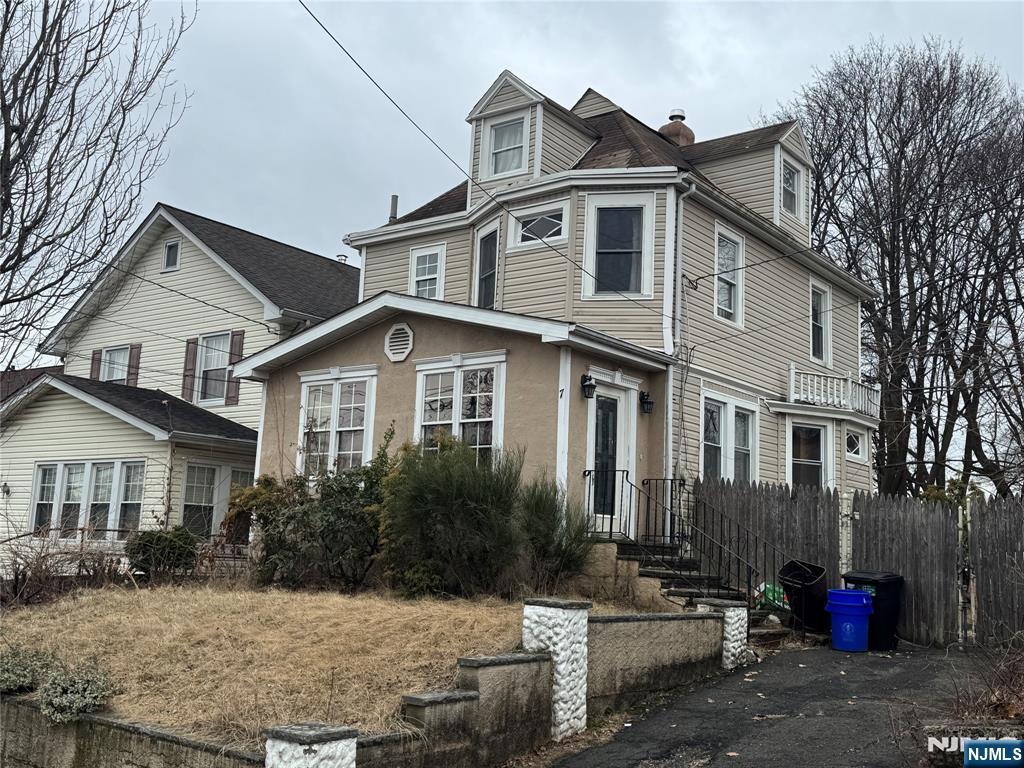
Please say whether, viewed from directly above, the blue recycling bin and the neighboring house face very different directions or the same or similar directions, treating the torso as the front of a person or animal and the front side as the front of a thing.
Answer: same or similar directions

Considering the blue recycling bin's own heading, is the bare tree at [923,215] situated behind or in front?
behind

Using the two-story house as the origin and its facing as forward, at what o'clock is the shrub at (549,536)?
The shrub is roughly at 11 o'clock from the two-story house.

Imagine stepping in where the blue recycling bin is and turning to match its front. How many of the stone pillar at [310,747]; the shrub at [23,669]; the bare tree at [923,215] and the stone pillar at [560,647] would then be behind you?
1

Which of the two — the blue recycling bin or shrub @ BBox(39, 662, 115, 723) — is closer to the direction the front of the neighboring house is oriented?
the shrub

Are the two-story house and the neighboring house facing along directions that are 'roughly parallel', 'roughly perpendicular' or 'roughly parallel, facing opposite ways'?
roughly parallel

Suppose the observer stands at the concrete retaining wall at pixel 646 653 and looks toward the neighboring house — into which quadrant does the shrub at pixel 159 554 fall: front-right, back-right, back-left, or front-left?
front-left

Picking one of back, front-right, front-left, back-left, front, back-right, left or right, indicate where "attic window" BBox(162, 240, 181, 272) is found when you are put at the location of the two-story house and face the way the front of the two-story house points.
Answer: right

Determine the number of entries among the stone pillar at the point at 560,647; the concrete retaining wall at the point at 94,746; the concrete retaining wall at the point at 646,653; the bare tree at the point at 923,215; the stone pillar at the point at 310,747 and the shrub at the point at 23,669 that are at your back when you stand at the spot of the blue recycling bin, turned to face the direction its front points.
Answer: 1

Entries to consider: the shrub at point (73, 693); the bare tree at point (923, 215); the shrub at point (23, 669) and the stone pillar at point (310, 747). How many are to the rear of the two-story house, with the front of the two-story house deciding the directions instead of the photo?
1

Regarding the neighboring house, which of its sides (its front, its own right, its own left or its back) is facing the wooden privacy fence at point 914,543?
left

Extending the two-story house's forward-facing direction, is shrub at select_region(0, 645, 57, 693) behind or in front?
in front

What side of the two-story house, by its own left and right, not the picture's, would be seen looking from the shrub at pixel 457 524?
front

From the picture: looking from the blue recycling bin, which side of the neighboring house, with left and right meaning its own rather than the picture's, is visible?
left

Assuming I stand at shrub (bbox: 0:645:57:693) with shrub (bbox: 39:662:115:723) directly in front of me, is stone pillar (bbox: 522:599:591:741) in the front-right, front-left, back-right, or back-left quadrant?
front-left

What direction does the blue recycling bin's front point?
toward the camera

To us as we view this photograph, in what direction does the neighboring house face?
facing the viewer and to the left of the viewer

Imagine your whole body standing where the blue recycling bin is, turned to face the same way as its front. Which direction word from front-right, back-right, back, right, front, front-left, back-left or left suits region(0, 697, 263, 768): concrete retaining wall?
front-right
